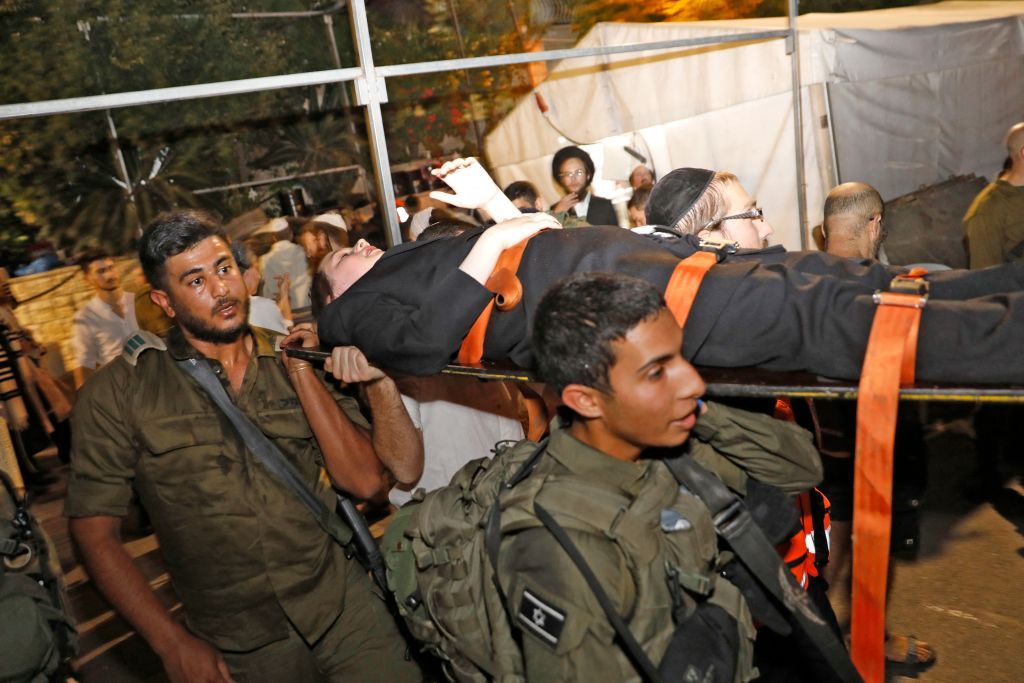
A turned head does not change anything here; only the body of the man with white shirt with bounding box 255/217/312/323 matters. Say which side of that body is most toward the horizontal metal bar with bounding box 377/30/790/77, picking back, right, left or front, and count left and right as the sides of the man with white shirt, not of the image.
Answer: left

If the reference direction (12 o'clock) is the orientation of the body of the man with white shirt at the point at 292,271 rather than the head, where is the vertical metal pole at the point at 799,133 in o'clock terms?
The vertical metal pole is roughly at 3 o'clock from the man with white shirt.

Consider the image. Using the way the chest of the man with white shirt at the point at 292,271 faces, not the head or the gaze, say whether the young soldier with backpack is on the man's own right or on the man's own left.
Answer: on the man's own left

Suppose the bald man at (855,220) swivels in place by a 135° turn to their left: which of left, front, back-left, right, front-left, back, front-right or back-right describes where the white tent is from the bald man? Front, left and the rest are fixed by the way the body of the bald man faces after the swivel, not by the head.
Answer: right
